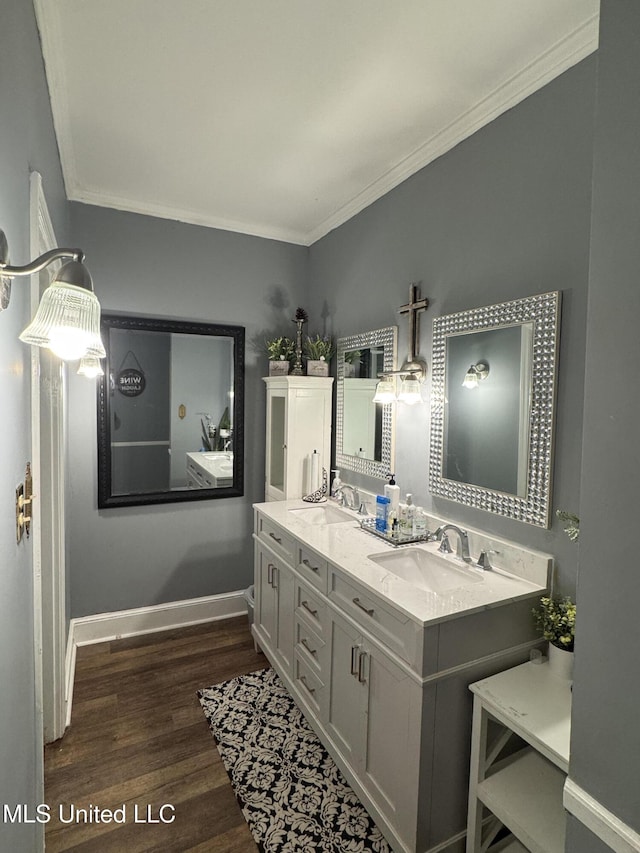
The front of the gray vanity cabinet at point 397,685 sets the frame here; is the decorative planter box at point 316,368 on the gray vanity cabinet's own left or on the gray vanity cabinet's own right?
on the gray vanity cabinet's own right

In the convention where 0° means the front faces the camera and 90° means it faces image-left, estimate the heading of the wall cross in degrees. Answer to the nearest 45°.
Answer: approximately 45°

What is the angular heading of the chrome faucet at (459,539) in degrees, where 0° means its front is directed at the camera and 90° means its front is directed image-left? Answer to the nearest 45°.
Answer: approximately 45°

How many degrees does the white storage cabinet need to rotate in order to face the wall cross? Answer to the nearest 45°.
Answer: approximately 90° to its left

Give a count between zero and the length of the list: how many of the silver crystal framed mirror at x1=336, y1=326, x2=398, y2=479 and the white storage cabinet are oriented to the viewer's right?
0

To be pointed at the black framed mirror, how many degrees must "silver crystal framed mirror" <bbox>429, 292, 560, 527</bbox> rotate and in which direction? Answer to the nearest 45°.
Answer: approximately 45° to its right

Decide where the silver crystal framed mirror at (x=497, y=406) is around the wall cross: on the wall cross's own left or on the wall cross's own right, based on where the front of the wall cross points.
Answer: on the wall cross's own left

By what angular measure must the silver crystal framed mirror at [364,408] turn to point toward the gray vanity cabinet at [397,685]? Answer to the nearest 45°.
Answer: approximately 45° to its left

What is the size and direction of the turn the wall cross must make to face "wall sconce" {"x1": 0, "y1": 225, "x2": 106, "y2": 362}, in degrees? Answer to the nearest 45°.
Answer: approximately 45° to its left

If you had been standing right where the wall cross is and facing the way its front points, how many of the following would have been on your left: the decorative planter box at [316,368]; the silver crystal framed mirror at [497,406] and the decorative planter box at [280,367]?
1
